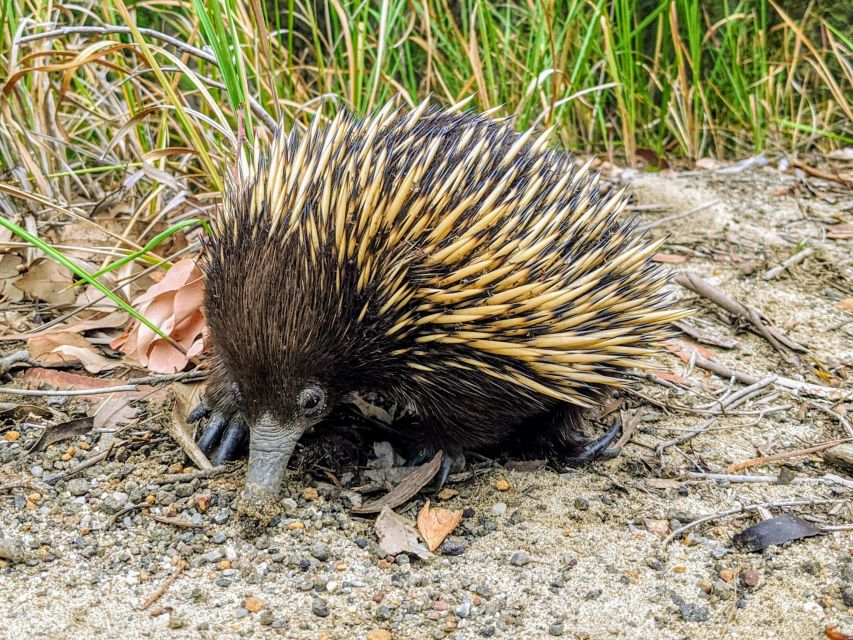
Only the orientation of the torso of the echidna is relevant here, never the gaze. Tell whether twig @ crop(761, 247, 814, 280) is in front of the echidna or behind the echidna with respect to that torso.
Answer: behind

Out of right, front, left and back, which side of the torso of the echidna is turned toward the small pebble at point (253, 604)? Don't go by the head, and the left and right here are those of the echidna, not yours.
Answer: front

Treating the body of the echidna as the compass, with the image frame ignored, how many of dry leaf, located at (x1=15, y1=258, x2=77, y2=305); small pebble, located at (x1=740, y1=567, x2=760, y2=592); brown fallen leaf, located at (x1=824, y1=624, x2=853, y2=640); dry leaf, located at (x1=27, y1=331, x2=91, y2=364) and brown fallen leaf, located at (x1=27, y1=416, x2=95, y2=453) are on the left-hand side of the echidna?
2

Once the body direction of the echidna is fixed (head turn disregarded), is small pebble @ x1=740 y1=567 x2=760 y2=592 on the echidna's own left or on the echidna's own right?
on the echidna's own left

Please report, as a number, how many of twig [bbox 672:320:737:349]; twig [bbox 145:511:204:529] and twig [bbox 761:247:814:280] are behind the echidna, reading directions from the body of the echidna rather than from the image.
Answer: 2

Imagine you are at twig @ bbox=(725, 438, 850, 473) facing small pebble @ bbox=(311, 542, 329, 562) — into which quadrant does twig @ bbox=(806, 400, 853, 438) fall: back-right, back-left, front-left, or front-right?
back-right

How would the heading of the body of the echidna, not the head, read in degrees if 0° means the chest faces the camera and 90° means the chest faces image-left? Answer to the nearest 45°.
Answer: approximately 45°

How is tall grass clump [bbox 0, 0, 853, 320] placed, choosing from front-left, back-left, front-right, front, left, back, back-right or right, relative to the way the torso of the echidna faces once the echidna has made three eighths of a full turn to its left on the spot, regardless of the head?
left

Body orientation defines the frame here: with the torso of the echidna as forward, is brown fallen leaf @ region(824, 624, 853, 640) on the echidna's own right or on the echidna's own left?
on the echidna's own left

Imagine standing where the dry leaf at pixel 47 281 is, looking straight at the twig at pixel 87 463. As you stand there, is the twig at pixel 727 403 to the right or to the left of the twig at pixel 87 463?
left

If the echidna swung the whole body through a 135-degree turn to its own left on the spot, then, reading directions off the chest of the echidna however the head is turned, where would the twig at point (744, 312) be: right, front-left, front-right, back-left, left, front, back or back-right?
front-left
